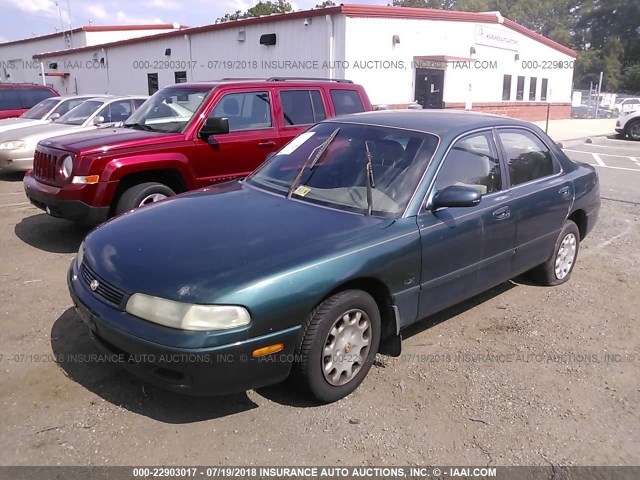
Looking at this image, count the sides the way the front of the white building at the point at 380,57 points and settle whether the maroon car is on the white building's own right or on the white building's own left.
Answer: on the white building's own right

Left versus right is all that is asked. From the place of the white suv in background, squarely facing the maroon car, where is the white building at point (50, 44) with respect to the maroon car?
right

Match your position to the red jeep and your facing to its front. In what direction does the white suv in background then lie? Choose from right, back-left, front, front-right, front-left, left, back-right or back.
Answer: back

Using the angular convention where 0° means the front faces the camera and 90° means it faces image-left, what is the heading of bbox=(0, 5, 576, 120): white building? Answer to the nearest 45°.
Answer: approximately 315°

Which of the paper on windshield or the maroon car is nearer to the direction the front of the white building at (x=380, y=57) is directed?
the paper on windshield

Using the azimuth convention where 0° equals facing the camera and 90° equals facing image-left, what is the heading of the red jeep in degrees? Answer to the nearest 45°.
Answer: approximately 45°

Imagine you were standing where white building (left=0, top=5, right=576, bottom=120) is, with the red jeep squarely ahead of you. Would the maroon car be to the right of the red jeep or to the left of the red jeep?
right

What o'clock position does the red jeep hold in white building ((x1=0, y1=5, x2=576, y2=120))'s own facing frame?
The red jeep is roughly at 2 o'clock from the white building.

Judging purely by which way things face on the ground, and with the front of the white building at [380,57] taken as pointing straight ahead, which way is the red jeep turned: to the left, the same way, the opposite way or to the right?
to the right

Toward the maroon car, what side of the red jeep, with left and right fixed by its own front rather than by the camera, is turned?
right
